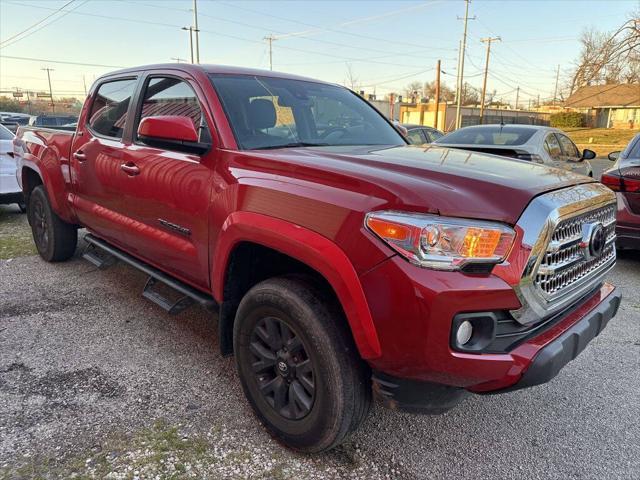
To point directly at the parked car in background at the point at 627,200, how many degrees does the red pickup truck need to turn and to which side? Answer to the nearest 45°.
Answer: approximately 90° to its left

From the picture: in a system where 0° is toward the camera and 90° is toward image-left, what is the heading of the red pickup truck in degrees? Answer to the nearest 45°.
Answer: approximately 315°

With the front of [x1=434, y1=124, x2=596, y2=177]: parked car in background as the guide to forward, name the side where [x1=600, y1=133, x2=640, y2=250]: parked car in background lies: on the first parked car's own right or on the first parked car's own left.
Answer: on the first parked car's own right

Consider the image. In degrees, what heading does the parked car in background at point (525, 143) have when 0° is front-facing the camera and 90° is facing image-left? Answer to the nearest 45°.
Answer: approximately 225°

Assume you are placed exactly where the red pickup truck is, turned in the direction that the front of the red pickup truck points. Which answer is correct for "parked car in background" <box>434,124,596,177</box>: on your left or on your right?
on your left

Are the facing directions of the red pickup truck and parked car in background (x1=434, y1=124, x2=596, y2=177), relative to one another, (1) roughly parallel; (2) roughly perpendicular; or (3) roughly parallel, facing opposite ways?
roughly perpendicular

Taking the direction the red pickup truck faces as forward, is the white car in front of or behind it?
behind
